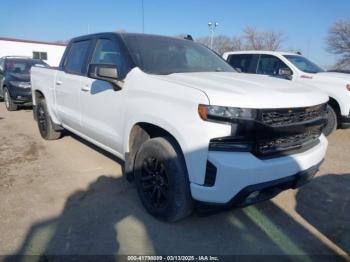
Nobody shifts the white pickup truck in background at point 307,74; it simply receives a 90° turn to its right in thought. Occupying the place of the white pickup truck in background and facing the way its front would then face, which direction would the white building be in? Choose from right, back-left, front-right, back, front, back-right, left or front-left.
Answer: right

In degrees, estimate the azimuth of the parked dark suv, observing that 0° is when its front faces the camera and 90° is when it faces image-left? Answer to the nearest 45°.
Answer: approximately 315°

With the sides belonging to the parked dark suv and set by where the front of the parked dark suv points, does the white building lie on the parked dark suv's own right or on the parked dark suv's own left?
on the parked dark suv's own left

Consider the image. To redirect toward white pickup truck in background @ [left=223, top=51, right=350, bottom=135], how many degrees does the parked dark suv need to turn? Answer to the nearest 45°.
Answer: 0° — it already faces it

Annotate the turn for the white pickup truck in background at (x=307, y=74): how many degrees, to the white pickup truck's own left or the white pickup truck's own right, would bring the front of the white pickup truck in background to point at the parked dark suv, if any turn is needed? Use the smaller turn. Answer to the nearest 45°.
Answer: approximately 135° to the white pickup truck's own right

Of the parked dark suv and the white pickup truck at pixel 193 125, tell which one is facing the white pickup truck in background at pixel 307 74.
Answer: the parked dark suv

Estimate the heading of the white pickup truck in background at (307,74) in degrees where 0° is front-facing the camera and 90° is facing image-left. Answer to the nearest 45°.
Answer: approximately 315°

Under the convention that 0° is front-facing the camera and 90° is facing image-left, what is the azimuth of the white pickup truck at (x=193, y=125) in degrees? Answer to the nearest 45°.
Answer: approximately 315°

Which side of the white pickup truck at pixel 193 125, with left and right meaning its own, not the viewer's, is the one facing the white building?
back
